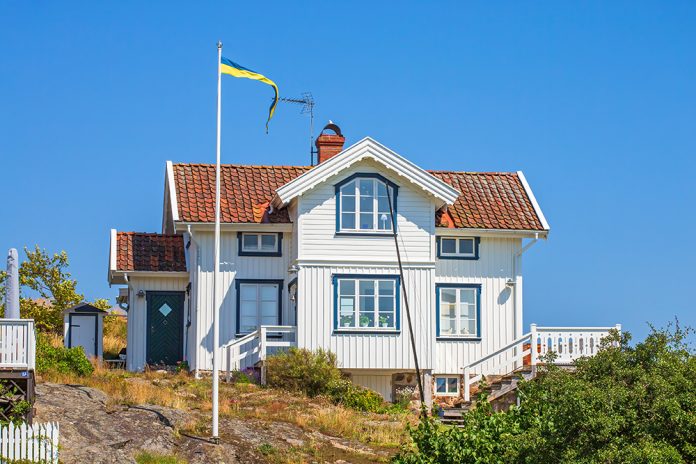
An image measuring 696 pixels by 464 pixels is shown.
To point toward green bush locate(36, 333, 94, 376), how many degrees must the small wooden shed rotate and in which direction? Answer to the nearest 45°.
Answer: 0° — it already faces it

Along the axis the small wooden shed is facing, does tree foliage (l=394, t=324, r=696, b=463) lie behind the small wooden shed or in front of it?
in front

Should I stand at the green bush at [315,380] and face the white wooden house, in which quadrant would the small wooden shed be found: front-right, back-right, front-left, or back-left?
front-left

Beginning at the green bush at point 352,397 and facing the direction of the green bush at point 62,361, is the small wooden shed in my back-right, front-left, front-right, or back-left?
front-right

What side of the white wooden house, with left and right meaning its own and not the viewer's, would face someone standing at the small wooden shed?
right

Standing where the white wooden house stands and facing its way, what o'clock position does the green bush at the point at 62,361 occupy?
The green bush is roughly at 2 o'clock from the white wooden house.

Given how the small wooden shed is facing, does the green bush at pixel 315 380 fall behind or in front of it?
in front

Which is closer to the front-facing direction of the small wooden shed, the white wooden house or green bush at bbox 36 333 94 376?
the green bush

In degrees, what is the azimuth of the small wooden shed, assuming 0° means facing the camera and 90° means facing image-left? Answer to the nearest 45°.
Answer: approximately 0°

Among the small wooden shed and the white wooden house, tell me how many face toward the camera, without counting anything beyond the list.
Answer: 2

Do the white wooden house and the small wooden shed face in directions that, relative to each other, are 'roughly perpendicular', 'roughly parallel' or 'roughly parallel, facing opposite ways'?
roughly parallel

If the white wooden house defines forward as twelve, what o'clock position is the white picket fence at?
The white picket fence is roughly at 1 o'clock from the white wooden house.
